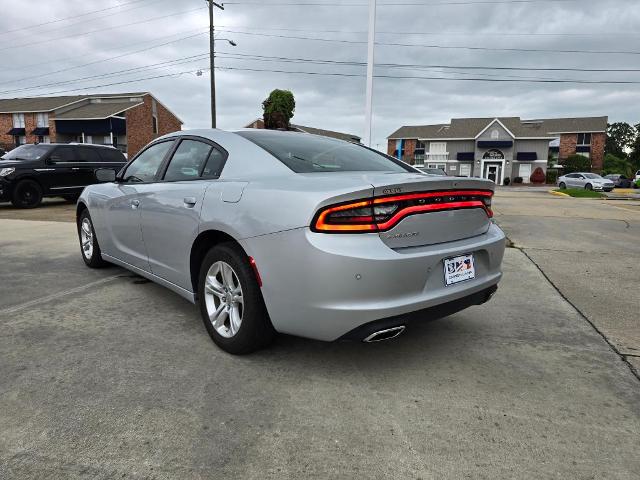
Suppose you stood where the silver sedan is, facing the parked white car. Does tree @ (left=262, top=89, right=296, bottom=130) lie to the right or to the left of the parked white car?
left

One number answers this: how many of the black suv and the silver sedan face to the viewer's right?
0

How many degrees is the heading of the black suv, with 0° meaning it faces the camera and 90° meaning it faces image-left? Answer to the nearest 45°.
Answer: approximately 45°

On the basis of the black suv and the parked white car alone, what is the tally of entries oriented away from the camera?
0

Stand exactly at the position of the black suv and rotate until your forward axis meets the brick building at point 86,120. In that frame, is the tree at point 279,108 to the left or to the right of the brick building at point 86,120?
right

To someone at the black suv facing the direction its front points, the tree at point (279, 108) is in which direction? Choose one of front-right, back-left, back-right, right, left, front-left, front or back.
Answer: back

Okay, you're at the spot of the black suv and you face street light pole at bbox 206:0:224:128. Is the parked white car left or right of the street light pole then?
right

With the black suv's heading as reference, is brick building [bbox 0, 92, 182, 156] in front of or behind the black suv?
behind
